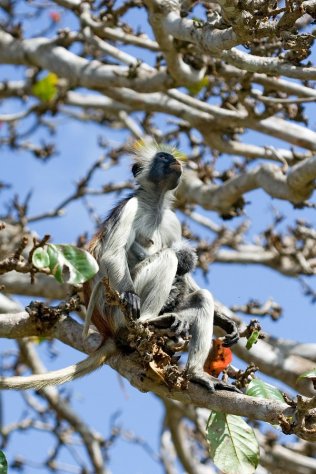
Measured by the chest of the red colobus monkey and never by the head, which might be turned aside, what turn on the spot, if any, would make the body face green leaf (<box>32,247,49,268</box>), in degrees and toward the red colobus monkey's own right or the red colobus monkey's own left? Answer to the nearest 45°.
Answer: approximately 90° to the red colobus monkey's own right

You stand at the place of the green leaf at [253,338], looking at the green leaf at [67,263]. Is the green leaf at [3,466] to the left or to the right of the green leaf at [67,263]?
left

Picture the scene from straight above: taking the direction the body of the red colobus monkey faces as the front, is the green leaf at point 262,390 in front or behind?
in front

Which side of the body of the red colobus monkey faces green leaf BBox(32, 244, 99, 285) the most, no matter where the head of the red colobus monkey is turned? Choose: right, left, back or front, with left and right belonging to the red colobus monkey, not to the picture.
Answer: right

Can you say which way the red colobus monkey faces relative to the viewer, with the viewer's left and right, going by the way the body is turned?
facing the viewer and to the right of the viewer

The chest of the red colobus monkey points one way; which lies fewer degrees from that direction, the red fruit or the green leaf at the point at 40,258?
the red fruit

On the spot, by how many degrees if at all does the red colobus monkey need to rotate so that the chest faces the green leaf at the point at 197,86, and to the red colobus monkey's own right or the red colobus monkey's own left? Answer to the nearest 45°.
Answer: approximately 135° to the red colobus monkey's own left
